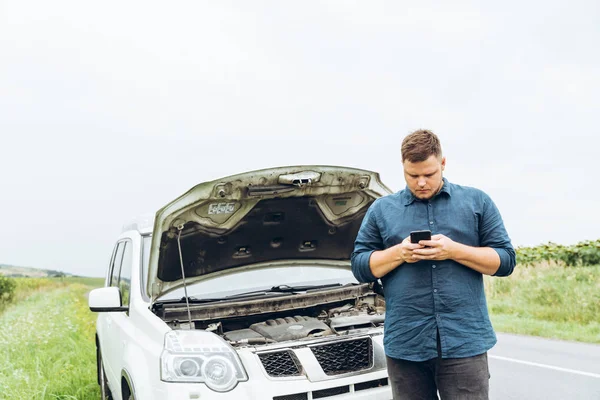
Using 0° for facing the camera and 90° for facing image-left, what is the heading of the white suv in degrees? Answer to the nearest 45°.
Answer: approximately 315°

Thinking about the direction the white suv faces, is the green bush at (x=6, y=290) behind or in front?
behind

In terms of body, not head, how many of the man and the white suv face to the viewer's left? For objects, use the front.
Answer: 0

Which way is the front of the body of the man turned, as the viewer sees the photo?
toward the camera

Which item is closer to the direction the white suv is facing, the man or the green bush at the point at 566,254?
the man

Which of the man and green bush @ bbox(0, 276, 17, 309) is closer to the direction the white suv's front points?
the man

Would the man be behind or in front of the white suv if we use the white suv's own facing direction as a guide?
in front

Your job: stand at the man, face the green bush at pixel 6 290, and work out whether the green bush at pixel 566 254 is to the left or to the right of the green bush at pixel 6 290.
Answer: right

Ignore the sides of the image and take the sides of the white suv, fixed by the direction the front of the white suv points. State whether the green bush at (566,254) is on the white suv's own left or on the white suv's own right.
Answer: on the white suv's own left

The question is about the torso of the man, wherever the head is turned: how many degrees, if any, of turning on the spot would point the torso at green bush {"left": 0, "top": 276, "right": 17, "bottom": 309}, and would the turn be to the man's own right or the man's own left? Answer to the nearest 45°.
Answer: approximately 135° to the man's own right

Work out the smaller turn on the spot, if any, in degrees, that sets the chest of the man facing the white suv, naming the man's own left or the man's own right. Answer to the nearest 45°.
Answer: approximately 135° to the man's own right

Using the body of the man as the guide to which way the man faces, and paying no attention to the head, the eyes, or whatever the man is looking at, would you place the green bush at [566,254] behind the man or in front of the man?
behind
